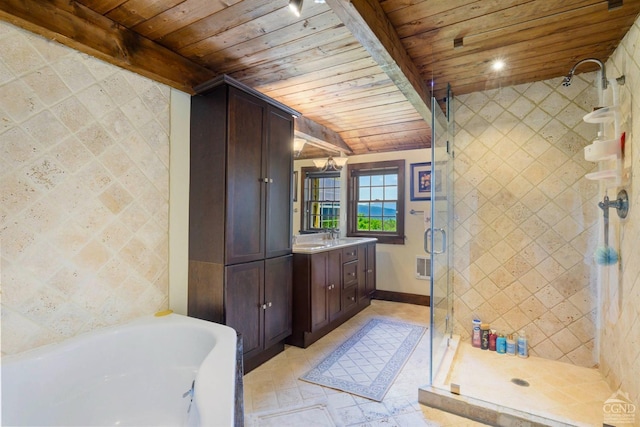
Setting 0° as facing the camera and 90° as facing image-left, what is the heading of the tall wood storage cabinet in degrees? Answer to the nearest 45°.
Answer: approximately 315°

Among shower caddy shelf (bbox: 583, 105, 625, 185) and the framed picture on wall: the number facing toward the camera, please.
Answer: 1

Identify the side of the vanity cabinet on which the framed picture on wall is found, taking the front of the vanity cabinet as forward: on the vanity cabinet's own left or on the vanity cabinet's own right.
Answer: on the vanity cabinet's own left

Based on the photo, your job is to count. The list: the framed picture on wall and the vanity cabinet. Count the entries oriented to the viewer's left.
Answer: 0

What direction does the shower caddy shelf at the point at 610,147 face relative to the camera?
to the viewer's left

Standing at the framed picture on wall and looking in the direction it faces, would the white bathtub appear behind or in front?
in front

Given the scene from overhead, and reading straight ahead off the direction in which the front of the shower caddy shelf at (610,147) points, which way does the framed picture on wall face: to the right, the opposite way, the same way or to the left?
to the left

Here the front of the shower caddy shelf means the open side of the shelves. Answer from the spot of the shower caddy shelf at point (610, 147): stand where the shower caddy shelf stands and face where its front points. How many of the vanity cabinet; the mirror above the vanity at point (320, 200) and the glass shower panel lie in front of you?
3

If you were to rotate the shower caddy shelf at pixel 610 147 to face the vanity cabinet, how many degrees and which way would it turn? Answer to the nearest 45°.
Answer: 0° — it already faces it

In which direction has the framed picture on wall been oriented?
toward the camera

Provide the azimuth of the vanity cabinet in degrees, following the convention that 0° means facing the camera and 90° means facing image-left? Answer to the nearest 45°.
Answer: approximately 315°
